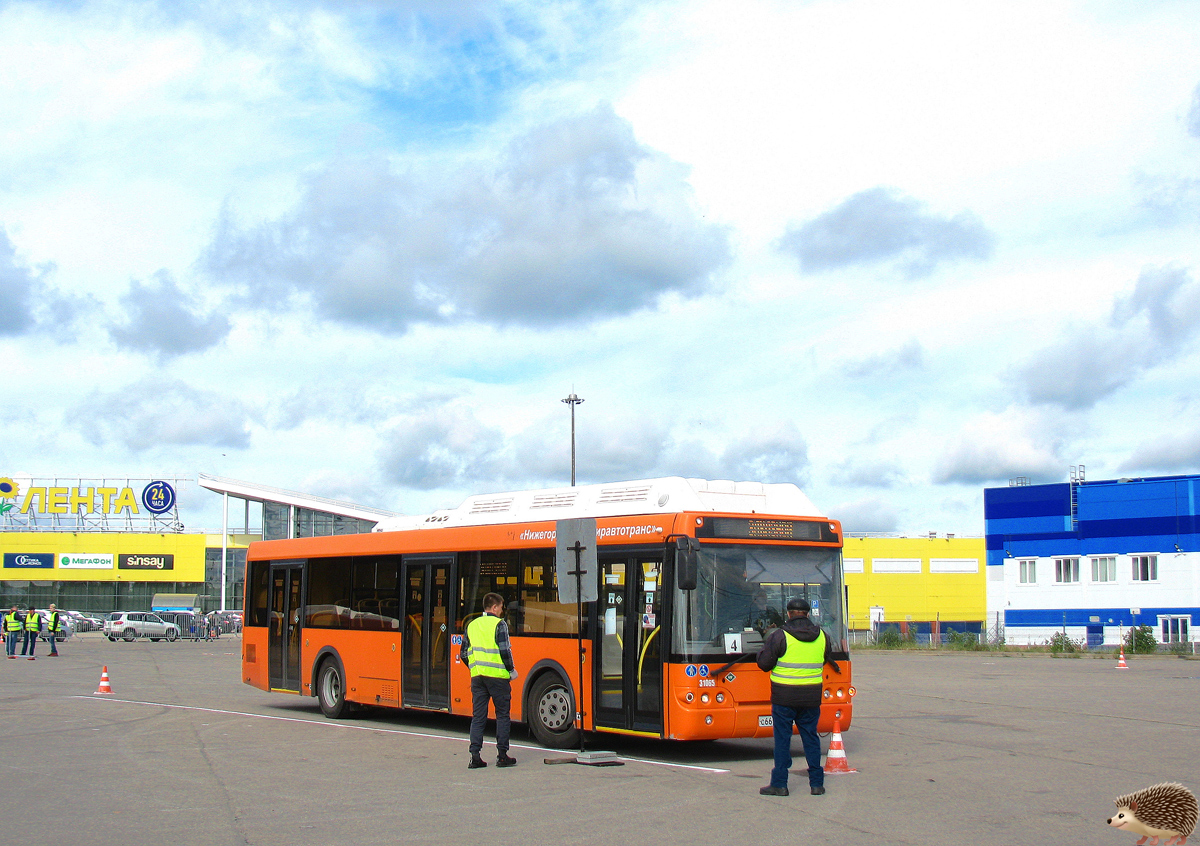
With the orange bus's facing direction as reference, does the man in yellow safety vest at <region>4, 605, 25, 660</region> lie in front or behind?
behind

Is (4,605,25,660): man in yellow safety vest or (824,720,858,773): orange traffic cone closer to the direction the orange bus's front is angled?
the orange traffic cone

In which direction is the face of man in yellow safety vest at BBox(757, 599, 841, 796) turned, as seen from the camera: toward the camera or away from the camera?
away from the camera

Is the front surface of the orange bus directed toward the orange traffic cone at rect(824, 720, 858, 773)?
yes

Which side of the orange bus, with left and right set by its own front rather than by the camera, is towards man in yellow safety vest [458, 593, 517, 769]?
right

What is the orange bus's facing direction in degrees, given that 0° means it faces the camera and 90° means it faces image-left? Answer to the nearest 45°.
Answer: approximately 315°
